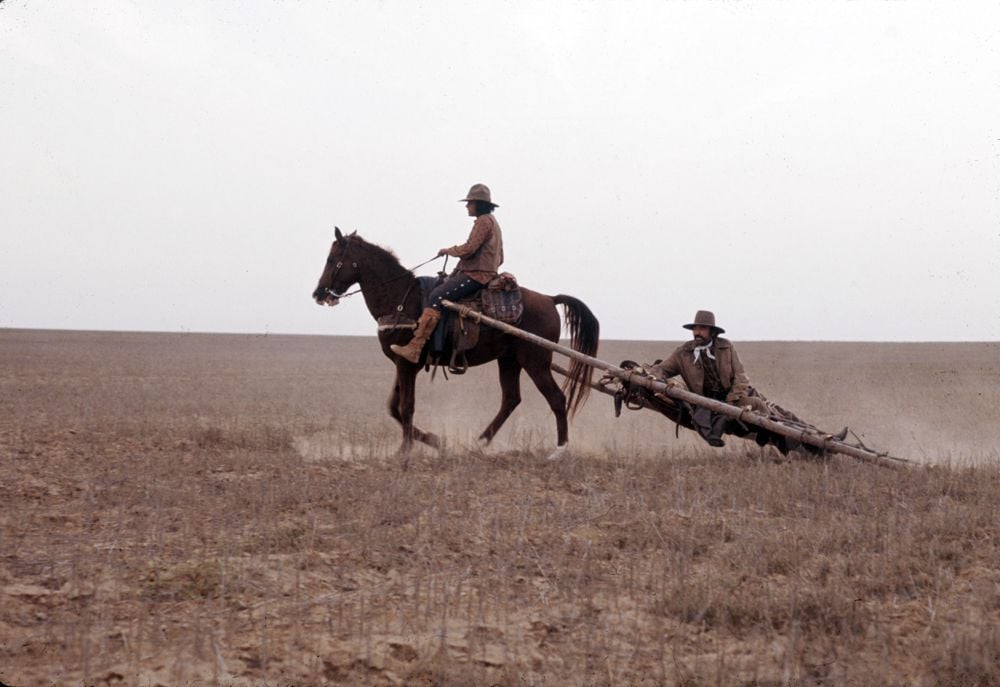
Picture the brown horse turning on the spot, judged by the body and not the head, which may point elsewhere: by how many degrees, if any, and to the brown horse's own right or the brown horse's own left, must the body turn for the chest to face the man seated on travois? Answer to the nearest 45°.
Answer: approximately 180°

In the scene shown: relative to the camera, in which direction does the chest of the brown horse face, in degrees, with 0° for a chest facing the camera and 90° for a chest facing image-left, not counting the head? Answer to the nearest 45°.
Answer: approximately 90°

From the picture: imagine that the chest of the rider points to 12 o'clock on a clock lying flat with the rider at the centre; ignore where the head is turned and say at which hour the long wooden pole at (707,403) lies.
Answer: The long wooden pole is roughly at 7 o'clock from the rider.

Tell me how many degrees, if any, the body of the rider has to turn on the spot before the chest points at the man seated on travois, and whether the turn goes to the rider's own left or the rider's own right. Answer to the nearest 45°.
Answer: approximately 180°

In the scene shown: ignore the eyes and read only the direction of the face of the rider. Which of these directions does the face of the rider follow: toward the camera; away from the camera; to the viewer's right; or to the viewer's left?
to the viewer's left

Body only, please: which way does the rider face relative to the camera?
to the viewer's left
